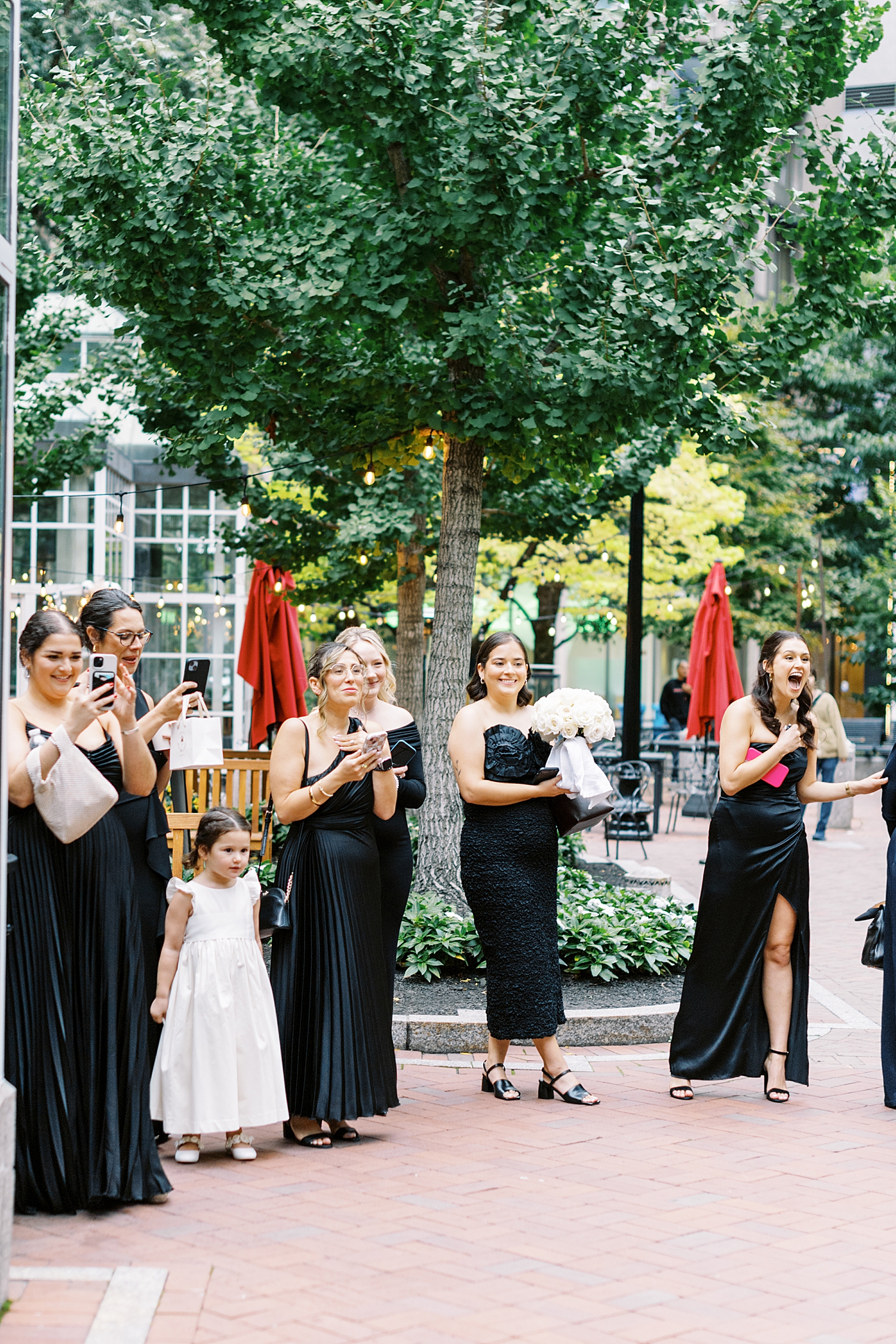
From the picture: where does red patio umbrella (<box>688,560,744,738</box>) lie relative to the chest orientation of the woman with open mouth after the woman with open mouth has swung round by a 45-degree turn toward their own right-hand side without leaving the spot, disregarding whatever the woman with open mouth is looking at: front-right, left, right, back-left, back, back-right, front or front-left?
back

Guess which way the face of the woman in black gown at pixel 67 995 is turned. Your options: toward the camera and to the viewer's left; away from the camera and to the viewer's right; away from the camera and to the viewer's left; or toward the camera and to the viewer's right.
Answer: toward the camera and to the viewer's right

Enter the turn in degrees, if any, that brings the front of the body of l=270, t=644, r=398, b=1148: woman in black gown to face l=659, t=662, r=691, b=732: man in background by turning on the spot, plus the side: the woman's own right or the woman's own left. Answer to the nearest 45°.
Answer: approximately 135° to the woman's own left

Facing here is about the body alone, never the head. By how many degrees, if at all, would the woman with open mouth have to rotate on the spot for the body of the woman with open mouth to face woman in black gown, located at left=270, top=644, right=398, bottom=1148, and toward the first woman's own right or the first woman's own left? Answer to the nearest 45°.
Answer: approximately 90° to the first woman's own right

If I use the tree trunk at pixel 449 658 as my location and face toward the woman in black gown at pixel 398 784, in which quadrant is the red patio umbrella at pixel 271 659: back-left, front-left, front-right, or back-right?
back-right

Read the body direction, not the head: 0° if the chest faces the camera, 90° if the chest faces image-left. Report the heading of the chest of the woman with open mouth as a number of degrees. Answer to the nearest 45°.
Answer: approximately 315°

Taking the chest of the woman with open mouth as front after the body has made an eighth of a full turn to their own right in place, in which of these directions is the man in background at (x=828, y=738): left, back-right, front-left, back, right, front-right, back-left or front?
back

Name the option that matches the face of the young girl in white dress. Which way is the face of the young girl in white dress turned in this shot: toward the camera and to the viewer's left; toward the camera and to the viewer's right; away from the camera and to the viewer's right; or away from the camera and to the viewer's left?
toward the camera and to the viewer's right

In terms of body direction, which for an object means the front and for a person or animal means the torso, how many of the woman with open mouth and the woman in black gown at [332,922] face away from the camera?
0

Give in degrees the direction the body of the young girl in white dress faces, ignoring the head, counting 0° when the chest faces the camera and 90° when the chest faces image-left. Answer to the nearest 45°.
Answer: approximately 315°

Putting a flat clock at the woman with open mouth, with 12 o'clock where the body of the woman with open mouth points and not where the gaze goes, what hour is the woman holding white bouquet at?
The woman holding white bouquet is roughly at 4 o'clock from the woman with open mouth.

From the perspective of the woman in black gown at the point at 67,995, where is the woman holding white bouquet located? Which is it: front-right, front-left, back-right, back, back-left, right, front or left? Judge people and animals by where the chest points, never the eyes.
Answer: left

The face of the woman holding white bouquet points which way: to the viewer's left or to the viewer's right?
to the viewer's right
